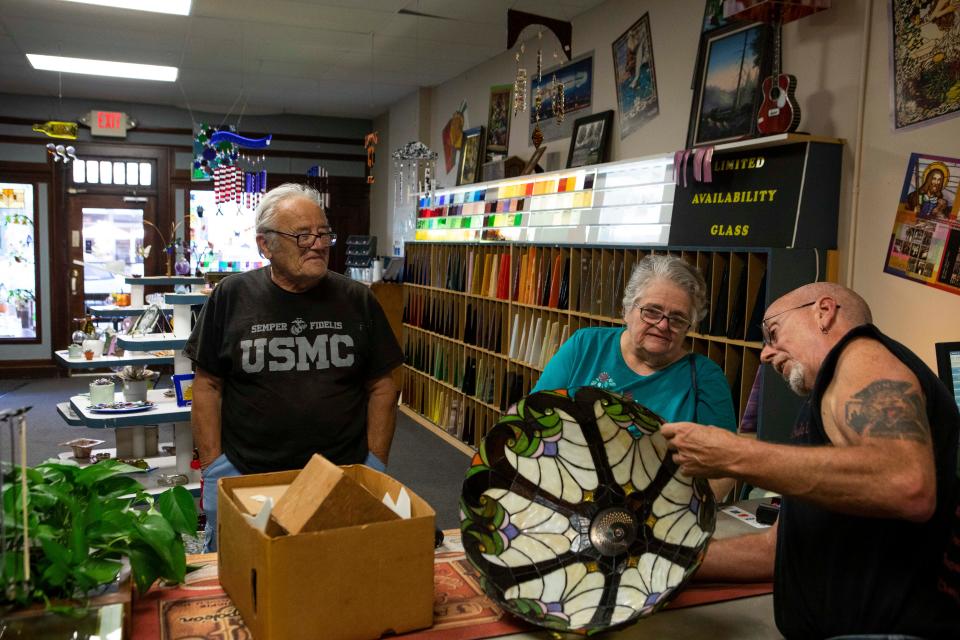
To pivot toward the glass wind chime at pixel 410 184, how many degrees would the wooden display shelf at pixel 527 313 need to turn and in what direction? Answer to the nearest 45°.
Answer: approximately 90° to its right

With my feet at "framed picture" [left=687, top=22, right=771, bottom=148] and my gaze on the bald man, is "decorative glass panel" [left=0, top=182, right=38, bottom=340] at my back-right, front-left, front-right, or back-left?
back-right

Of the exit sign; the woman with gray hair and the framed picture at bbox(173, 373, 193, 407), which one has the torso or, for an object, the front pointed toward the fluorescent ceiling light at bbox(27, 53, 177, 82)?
the exit sign

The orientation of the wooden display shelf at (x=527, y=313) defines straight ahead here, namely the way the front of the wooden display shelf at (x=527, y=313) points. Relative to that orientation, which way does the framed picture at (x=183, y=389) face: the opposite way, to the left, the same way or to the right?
to the left

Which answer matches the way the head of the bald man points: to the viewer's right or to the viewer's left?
to the viewer's left

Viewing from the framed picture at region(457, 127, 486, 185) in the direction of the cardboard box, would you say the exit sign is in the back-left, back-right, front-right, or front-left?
back-right

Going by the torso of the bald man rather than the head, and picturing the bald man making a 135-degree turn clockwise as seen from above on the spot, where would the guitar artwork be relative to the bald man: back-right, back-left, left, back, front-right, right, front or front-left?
front-left

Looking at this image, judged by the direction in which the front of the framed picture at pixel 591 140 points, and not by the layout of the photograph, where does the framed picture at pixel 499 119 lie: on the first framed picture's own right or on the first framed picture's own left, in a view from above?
on the first framed picture's own right

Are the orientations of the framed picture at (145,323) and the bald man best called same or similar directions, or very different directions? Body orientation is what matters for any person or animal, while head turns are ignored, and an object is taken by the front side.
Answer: very different directions

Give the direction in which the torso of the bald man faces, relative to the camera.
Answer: to the viewer's left

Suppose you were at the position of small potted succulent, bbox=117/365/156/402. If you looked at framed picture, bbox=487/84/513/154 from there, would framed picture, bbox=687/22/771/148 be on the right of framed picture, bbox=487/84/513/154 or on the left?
right

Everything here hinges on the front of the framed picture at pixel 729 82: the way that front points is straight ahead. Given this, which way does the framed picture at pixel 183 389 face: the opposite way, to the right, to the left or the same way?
to the left
